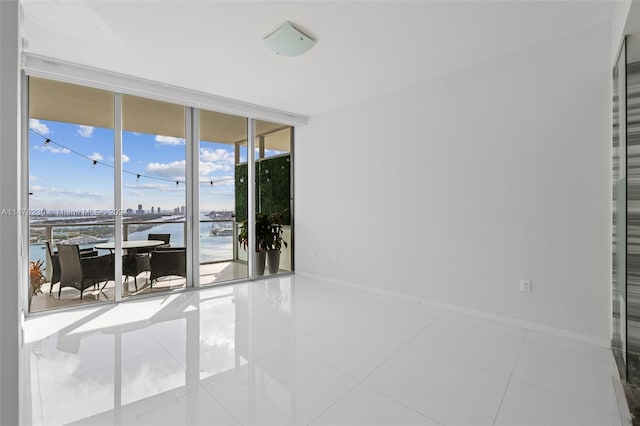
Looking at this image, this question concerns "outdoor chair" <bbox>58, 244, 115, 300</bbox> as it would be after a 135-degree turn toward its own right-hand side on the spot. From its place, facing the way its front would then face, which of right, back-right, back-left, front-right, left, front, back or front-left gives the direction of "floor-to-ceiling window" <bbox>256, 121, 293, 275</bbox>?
left

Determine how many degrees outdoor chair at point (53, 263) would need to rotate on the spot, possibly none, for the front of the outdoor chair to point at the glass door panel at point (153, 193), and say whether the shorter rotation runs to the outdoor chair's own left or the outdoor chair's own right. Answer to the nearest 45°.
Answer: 0° — it already faces it

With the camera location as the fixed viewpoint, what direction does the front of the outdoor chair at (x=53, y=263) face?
facing to the right of the viewer

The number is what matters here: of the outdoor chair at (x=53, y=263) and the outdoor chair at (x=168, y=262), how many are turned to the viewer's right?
1

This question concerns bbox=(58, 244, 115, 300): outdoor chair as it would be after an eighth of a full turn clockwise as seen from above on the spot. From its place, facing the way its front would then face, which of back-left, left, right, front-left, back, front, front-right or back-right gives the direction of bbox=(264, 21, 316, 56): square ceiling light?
front-right

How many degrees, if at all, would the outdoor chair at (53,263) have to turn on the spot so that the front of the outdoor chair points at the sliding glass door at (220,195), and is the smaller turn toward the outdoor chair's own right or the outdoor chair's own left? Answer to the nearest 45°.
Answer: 0° — it already faces it

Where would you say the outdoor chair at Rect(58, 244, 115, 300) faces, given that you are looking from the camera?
facing away from the viewer and to the right of the viewer

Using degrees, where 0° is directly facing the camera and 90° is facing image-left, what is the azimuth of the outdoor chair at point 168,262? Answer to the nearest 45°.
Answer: approximately 135°

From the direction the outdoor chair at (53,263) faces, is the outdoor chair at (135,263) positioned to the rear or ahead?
ahead

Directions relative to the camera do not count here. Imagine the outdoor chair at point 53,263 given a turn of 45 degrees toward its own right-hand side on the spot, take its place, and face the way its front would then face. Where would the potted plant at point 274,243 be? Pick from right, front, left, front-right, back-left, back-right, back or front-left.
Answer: front-left
